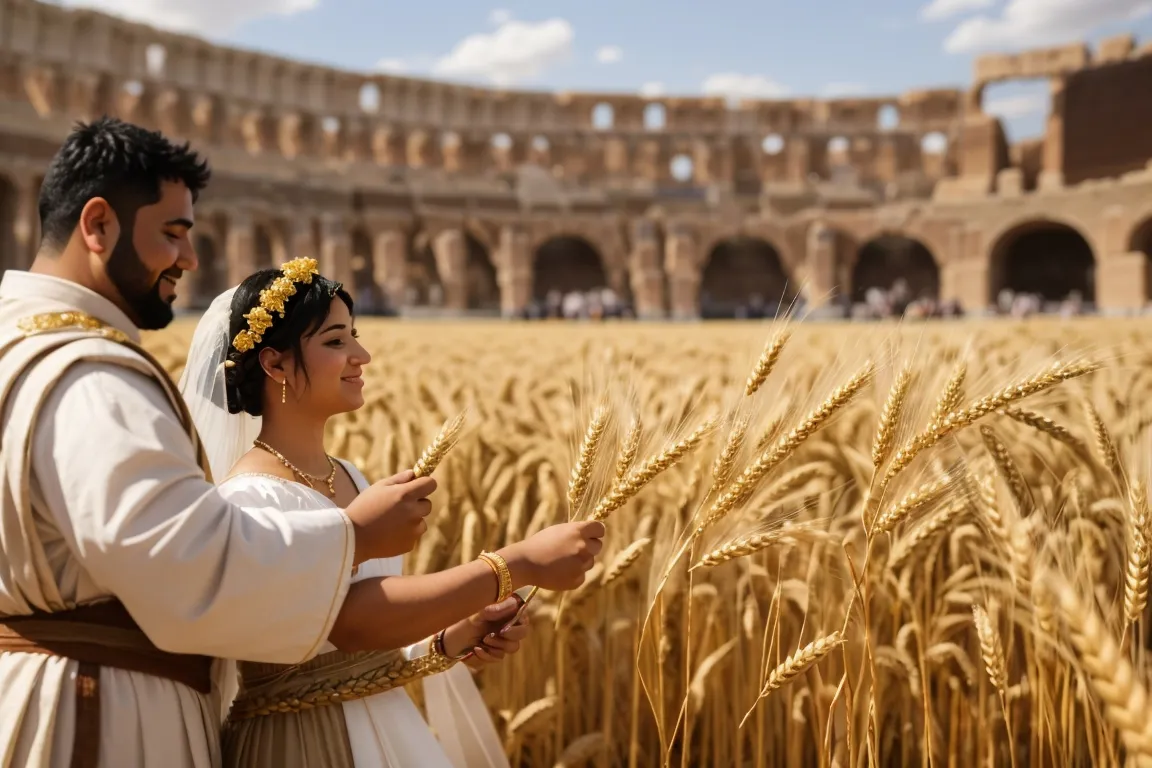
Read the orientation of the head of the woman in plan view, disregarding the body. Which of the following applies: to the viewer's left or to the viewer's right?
to the viewer's right

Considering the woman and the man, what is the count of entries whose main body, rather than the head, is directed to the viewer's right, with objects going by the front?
2

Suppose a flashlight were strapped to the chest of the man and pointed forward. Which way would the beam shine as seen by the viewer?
to the viewer's right

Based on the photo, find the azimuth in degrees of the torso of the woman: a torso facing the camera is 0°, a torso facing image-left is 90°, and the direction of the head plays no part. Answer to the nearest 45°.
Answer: approximately 270°

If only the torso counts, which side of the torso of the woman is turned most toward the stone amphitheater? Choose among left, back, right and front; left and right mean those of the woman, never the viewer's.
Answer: left

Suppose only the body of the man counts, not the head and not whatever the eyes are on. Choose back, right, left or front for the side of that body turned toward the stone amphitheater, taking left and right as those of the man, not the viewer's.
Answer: left

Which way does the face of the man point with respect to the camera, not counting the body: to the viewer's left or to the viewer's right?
to the viewer's right
